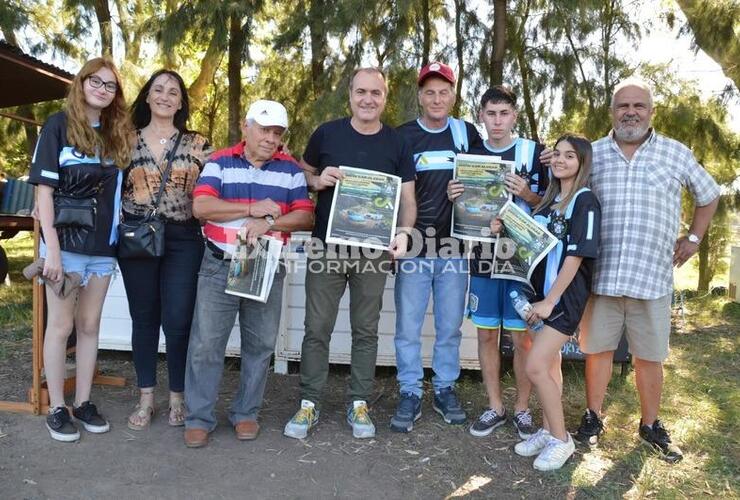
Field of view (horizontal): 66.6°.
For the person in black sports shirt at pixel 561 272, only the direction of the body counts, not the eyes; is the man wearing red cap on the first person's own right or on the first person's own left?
on the first person's own right

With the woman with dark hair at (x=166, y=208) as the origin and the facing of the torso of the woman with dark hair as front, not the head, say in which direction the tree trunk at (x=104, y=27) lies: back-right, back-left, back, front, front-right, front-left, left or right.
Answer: back

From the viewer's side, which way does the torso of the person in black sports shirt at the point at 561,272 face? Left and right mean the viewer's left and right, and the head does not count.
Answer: facing the viewer and to the left of the viewer

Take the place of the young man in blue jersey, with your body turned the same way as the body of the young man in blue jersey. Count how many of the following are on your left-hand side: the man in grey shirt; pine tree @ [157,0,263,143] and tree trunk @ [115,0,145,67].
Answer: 1

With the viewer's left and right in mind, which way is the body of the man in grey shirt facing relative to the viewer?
facing the viewer

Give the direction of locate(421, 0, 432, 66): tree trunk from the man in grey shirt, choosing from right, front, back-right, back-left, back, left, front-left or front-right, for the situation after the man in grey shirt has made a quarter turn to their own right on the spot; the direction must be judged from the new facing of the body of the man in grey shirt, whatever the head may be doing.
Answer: front-right

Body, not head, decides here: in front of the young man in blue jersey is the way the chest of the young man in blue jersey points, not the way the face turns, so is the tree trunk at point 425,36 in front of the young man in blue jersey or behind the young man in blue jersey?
behind

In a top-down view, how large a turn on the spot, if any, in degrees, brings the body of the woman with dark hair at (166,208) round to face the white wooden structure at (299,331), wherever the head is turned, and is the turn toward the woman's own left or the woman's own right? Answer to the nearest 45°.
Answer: approximately 135° to the woman's own left

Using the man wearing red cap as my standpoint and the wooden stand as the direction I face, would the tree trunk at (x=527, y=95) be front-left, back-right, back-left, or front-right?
back-right

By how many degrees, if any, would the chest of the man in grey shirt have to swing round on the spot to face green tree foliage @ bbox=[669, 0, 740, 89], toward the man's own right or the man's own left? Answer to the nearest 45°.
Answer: approximately 180°

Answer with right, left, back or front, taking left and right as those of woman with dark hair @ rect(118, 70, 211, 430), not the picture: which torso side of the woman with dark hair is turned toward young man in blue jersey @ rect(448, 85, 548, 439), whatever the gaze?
left

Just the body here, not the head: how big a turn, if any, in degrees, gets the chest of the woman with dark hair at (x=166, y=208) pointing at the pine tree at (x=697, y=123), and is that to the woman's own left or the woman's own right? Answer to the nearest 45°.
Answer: approximately 90° to the woman's own left

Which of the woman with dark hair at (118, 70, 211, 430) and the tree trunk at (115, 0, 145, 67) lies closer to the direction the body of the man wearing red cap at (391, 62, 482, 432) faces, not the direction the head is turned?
the woman with dark hair

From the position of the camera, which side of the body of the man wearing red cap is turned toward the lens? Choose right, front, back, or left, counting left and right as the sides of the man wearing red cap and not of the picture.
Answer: front

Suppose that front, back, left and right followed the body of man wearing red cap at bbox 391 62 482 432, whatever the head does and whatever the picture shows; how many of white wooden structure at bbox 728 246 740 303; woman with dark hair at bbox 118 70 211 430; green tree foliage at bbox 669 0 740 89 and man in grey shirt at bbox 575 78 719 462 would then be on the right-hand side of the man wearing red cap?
1
